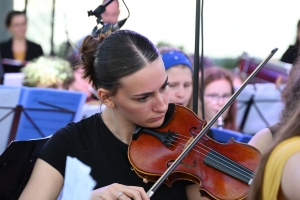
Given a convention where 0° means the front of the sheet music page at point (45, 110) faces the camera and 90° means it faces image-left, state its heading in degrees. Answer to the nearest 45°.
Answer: approximately 180°

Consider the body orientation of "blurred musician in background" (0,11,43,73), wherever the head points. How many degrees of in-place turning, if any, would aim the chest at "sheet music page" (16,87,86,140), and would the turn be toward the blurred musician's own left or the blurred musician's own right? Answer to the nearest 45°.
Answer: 0° — they already face it

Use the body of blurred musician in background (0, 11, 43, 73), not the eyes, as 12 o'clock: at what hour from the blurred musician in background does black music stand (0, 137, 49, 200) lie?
The black music stand is roughly at 12 o'clock from the blurred musician in background.

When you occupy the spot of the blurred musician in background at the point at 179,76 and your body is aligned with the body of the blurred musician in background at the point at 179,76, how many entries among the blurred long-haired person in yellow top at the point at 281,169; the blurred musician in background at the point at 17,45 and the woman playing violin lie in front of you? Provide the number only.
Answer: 2

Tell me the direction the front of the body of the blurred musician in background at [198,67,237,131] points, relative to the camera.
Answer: toward the camera

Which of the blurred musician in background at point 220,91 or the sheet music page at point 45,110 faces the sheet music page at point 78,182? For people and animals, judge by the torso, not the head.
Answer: the blurred musician in background

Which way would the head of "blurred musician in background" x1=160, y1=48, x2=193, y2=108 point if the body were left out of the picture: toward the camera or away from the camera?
toward the camera

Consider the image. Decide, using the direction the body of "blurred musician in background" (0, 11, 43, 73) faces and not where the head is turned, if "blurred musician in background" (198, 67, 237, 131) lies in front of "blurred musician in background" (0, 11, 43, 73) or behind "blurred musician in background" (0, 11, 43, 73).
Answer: in front

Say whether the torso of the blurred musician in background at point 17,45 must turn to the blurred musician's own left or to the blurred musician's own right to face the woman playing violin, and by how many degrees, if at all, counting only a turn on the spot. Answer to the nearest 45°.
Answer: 0° — they already face them

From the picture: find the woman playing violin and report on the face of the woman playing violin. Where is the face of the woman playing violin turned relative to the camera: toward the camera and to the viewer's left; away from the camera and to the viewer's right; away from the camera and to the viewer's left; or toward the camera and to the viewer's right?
toward the camera and to the viewer's right

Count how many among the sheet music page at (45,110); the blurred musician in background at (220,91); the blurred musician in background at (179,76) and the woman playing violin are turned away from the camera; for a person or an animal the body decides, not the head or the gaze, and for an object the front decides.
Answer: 1

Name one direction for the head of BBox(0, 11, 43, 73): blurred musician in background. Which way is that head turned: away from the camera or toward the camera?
toward the camera

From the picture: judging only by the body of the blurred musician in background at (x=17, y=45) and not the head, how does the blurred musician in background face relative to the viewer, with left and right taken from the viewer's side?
facing the viewer

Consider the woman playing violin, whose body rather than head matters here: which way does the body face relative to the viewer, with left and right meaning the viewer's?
facing the viewer and to the right of the viewer
